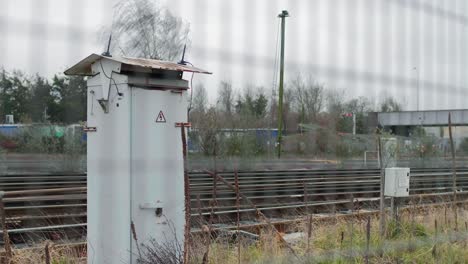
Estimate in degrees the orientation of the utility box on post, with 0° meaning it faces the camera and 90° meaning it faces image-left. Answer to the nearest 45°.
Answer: approximately 0°
